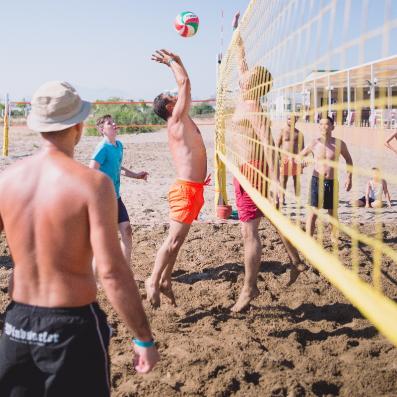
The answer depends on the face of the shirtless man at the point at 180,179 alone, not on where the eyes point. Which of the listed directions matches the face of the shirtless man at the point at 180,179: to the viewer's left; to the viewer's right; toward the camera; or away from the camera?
to the viewer's right

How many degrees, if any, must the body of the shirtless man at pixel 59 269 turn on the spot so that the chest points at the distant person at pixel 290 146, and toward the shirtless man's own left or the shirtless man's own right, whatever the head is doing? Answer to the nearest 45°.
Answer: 0° — they already face them

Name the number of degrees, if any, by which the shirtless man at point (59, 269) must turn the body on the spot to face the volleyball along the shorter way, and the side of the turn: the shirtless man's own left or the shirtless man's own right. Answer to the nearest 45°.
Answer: approximately 45° to the shirtless man's own left

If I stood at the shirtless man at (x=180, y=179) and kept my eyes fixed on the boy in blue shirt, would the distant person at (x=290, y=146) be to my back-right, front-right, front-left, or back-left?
front-right

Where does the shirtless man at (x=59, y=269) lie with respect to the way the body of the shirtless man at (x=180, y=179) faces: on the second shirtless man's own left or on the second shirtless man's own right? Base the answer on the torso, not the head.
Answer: on the second shirtless man's own right

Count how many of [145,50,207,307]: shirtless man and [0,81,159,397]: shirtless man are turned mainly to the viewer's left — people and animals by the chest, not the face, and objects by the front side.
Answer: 0

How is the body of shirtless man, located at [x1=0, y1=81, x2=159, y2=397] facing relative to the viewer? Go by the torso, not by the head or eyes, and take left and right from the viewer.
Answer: facing away from the viewer and to the right of the viewer

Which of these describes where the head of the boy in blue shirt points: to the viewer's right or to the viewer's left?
to the viewer's right

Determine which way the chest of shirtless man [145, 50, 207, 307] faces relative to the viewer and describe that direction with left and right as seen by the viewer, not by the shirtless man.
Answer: facing to the right of the viewer
